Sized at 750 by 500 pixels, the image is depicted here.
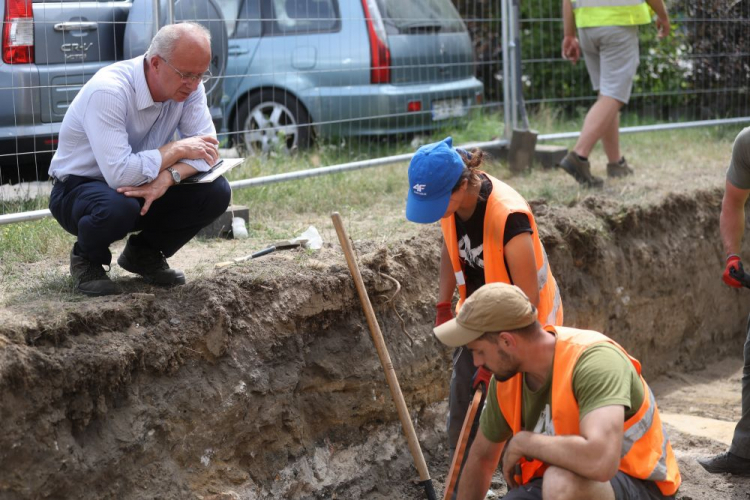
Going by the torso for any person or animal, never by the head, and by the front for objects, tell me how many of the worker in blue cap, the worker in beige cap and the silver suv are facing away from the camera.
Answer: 1

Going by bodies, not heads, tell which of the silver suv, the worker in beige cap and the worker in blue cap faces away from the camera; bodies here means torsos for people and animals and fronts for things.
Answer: the silver suv

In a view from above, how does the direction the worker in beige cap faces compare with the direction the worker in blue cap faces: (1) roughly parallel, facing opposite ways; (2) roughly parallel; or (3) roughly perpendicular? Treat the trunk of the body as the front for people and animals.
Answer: roughly parallel

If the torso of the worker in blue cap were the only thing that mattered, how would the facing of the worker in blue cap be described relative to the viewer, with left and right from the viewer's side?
facing the viewer and to the left of the viewer

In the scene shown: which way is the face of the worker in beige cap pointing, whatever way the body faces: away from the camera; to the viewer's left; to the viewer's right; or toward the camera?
to the viewer's left

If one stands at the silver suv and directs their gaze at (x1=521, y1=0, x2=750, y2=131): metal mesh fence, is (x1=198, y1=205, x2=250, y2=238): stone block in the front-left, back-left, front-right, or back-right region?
front-right

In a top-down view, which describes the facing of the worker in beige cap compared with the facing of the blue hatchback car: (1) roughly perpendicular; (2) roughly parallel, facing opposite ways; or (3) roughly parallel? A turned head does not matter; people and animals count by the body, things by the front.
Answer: roughly perpendicular

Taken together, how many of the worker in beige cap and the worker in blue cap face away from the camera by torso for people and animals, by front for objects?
0

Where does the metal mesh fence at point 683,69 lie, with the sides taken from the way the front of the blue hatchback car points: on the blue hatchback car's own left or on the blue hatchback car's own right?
on the blue hatchback car's own right

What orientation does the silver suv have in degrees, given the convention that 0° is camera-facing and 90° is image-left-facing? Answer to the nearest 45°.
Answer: approximately 180°

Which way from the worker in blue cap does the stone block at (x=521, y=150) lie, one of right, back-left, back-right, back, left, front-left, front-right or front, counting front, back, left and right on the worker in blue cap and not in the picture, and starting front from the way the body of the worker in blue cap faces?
back-right

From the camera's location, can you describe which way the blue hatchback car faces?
facing away from the viewer and to the left of the viewer
